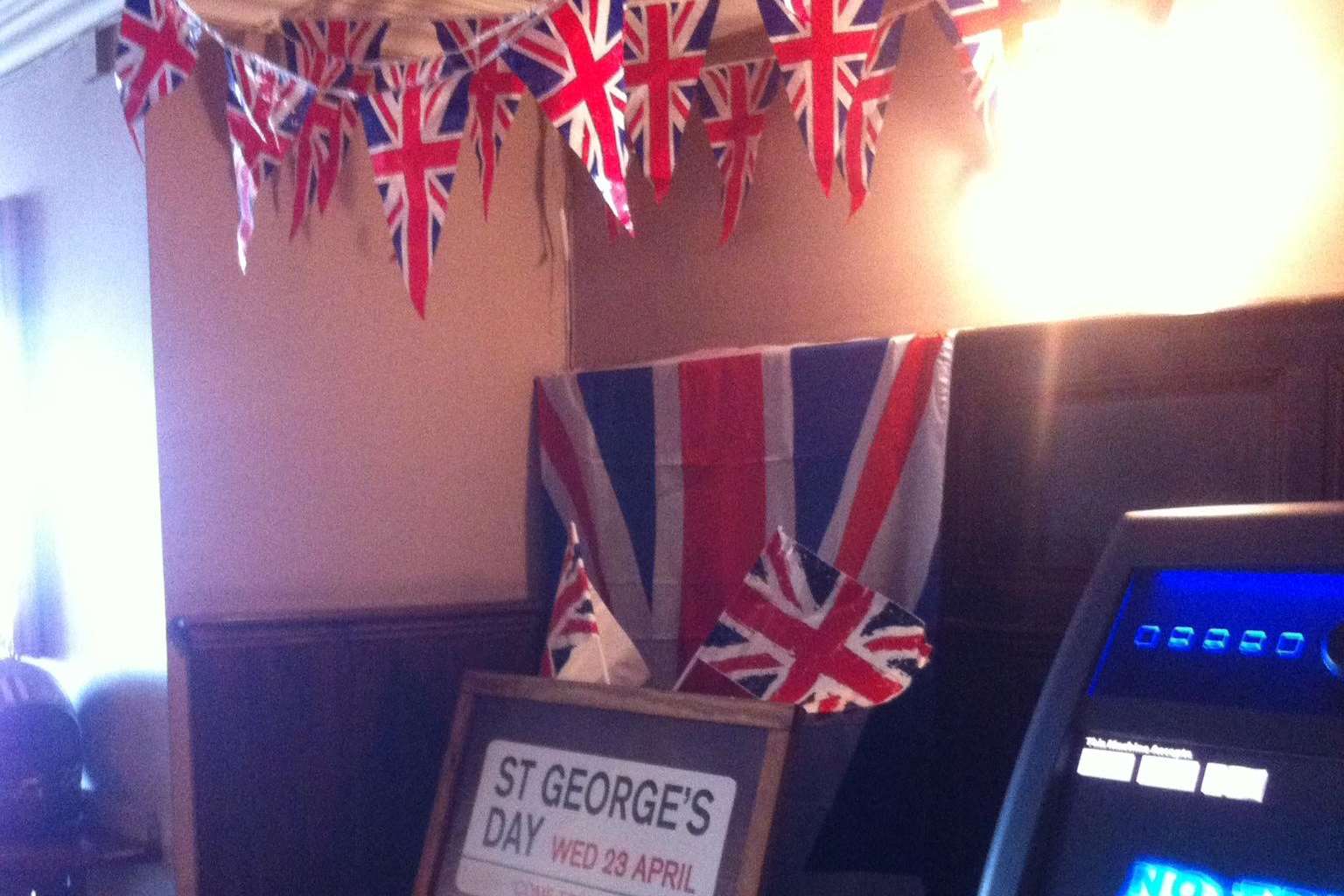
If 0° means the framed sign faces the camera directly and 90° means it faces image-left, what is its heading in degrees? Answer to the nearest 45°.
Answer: approximately 0°
